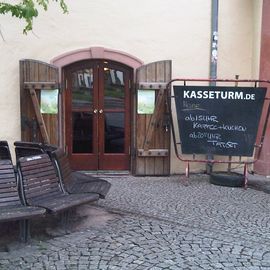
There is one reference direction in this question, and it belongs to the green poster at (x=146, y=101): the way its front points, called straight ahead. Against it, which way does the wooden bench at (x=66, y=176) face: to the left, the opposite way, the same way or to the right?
to the left

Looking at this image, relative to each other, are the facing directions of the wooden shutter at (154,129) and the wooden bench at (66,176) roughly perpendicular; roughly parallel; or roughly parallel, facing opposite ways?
roughly perpendicular

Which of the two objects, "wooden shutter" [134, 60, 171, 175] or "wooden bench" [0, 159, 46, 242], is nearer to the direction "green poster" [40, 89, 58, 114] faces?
the wooden bench

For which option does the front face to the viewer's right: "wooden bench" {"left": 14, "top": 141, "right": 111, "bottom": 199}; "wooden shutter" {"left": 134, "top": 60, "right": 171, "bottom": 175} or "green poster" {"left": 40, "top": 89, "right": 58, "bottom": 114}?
the wooden bench

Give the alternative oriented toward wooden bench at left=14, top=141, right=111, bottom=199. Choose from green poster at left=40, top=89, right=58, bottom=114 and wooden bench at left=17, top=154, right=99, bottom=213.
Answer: the green poster

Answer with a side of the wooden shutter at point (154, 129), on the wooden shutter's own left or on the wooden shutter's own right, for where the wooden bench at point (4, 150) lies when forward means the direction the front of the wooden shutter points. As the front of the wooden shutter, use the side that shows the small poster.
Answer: on the wooden shutter's own right

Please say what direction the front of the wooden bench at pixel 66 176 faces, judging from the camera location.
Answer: facing to the right of the viewer

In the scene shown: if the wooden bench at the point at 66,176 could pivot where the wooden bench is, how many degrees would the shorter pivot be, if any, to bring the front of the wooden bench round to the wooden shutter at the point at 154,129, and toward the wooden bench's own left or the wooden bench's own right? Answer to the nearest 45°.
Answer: approximately 45° to the wooden bench's own left

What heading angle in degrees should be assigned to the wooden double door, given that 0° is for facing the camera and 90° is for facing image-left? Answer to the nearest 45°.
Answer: approximately 0°

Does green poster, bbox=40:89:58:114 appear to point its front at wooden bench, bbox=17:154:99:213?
yes

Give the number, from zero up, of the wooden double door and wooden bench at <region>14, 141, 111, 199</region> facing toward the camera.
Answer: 1

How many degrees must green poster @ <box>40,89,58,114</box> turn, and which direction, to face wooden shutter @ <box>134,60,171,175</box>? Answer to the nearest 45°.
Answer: approximately 90° to its left
